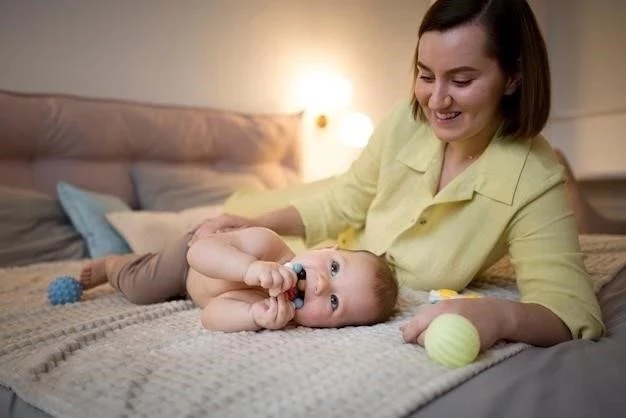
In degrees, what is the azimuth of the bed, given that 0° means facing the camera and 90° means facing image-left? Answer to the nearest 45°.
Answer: approximately 315°
